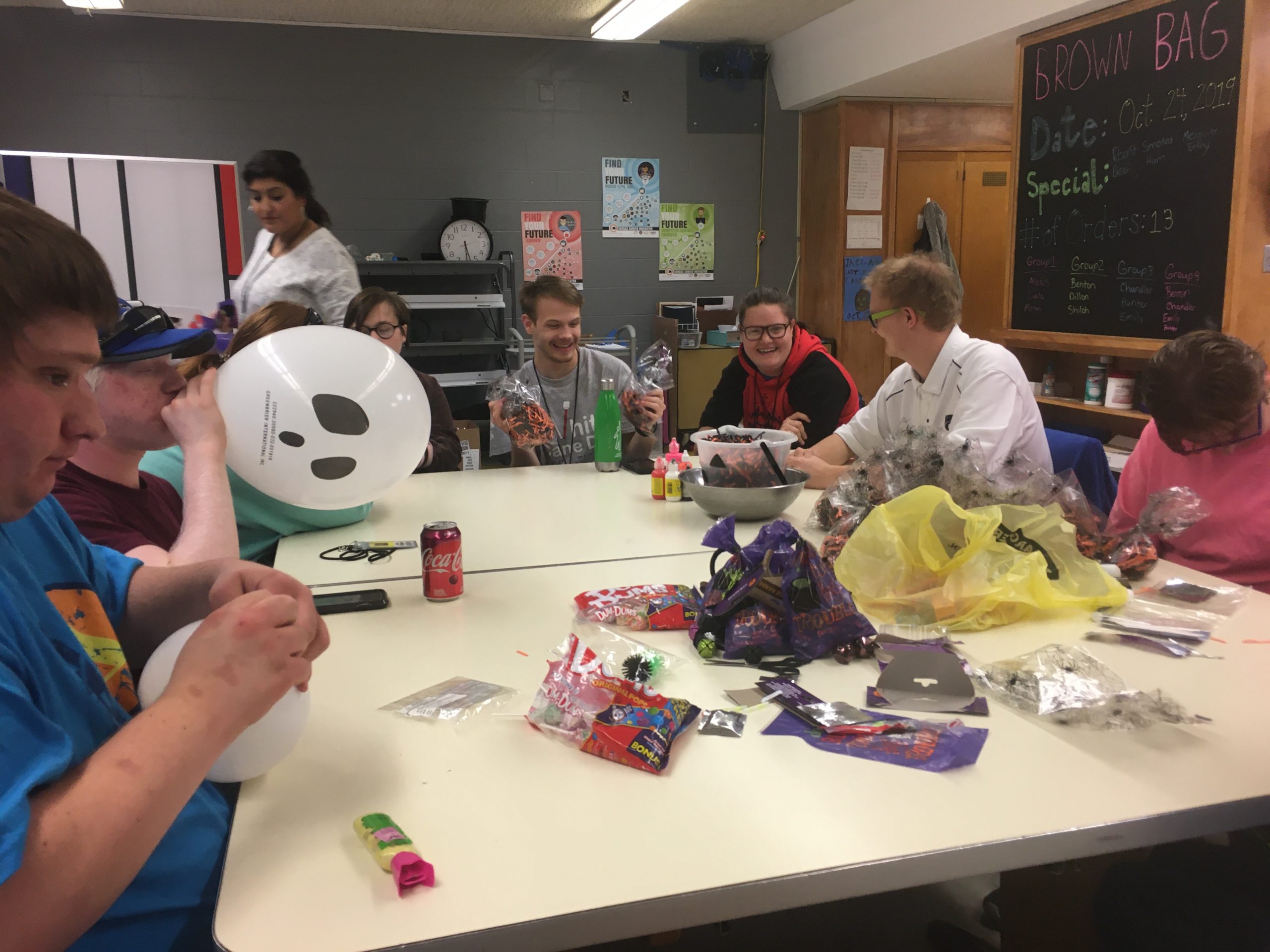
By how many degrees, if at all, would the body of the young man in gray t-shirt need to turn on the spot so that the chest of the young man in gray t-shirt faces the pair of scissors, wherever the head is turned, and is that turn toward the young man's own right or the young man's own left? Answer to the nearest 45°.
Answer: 0° — they already face it

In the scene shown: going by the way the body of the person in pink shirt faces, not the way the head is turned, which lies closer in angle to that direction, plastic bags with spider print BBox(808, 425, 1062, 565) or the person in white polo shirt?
the plastic bags with spider print

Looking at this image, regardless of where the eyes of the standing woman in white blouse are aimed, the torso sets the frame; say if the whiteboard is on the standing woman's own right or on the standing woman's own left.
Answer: on the standing woman's own right

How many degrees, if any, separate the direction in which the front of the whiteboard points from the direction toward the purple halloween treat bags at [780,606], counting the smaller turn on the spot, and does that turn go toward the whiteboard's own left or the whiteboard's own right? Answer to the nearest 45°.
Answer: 0° — it already faces it

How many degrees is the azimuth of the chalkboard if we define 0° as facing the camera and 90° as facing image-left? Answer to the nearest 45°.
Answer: approximately 45°

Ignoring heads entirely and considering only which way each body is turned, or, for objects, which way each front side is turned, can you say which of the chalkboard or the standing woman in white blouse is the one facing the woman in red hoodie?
the chalkboard

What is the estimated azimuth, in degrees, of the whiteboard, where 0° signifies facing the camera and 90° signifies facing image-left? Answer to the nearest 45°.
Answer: approximately 0°

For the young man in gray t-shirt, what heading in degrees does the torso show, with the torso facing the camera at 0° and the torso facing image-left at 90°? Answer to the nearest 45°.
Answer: approximately 0°
